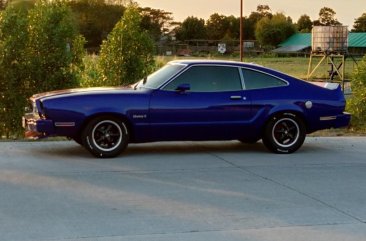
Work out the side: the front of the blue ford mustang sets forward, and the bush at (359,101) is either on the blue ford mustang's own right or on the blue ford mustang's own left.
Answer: on the blue ford mustang's own right

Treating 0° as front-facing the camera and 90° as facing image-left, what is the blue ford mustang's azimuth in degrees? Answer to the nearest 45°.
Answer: approximately 90°

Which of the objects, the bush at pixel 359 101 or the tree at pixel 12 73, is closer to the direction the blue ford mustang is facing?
the tree

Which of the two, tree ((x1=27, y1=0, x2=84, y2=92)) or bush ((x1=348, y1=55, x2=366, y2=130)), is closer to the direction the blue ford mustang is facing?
the tree

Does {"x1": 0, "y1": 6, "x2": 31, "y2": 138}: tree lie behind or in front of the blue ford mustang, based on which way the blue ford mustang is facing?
in front
